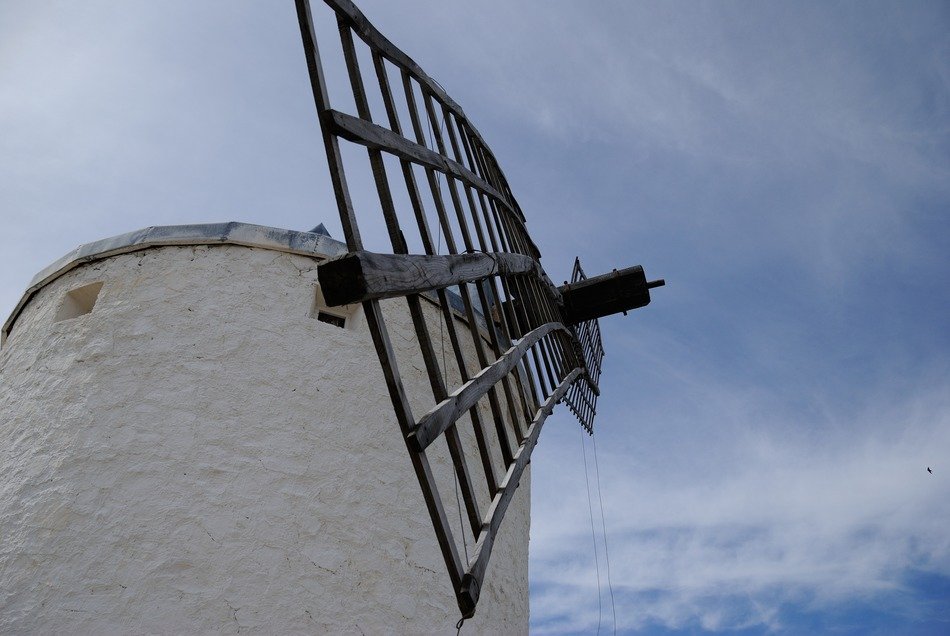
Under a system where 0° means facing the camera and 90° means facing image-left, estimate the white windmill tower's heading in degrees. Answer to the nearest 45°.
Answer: approximately 315°
